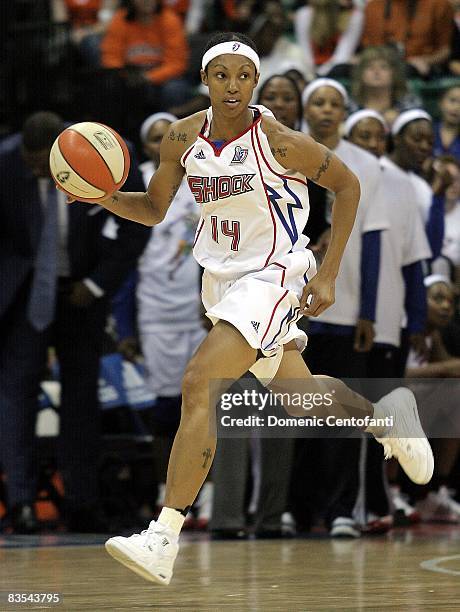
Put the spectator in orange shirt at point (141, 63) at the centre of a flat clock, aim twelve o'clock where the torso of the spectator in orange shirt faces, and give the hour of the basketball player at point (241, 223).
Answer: The basketball player is roughly at 12 o'clock from the spectator in orange shirt.

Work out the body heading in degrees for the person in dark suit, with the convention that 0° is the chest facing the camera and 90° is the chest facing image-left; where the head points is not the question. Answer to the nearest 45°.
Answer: approximately 0°

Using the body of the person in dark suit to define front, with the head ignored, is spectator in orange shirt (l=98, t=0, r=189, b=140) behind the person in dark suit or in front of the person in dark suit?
behind

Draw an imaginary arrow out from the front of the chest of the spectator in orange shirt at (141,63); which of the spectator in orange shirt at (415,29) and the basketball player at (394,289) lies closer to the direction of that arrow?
the basketball player

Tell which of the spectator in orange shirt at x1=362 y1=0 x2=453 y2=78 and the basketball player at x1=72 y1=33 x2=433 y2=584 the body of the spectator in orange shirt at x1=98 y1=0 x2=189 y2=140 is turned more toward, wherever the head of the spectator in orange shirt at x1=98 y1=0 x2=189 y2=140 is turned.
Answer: the basketball player

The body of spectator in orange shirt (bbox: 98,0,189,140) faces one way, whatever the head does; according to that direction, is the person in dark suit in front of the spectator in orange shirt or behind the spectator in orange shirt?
in front

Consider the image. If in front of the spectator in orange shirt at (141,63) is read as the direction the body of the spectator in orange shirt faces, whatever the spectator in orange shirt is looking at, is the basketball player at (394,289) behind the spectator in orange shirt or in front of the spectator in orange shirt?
in front

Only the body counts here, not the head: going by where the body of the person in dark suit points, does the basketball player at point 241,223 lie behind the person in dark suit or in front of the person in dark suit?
in front
